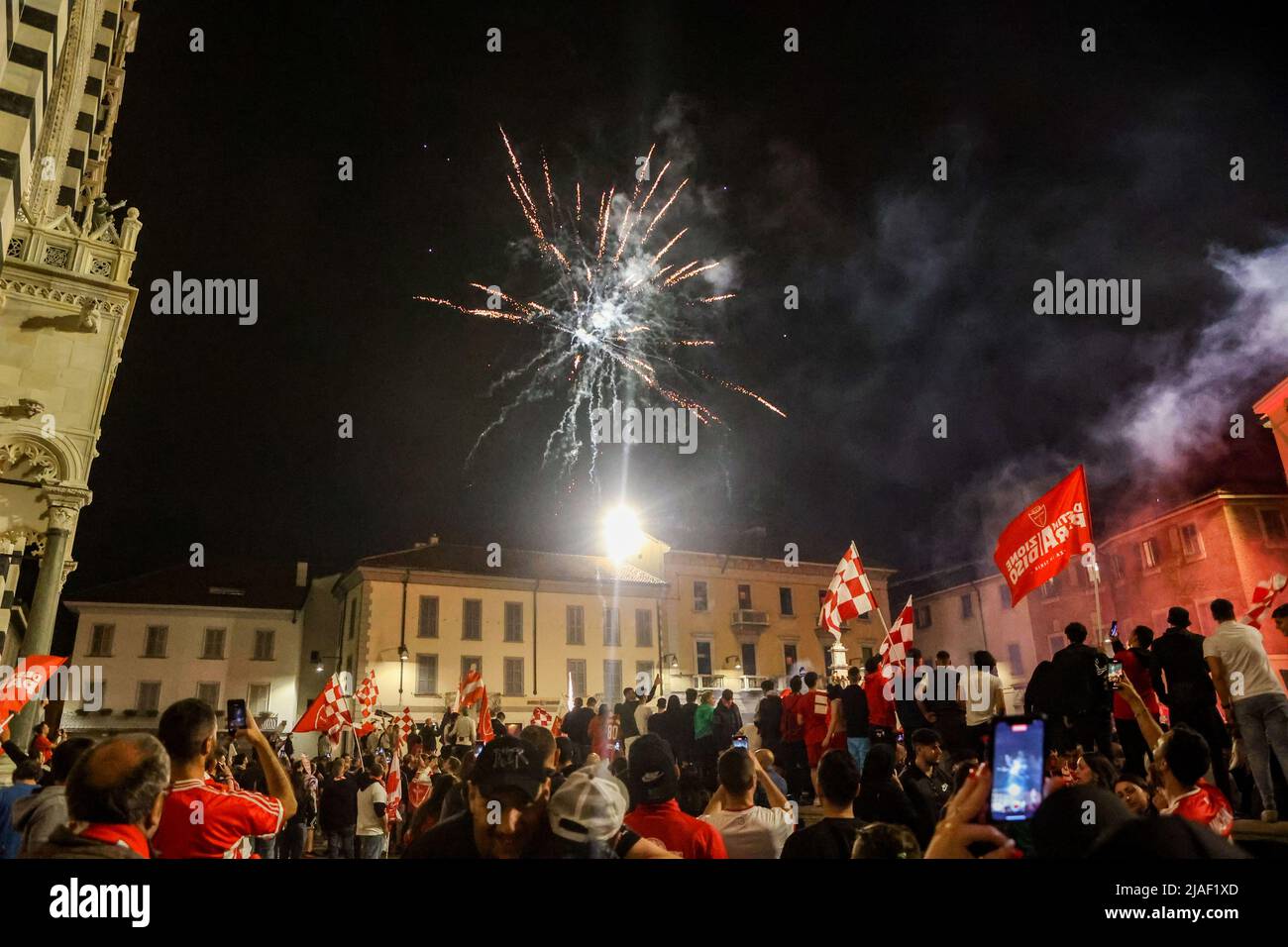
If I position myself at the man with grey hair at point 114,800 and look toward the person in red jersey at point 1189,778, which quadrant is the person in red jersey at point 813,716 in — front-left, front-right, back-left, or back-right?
front-left

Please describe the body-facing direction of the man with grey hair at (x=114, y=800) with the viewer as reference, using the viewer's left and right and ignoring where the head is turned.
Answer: facing away from the viewer and to the right of the viewer

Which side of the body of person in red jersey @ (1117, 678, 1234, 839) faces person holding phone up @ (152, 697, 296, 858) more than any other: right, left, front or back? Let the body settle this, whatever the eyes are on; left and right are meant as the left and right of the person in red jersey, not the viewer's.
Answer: left

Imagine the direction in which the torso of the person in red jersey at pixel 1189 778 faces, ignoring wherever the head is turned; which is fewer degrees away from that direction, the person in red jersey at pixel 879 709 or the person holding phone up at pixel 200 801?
the person in red jersey

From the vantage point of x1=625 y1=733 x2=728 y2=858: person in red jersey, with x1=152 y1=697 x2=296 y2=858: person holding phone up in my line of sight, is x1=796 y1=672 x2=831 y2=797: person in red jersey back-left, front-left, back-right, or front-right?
back-right

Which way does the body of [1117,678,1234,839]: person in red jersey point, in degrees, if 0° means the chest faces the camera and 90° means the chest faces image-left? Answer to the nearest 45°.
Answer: approximately 135°

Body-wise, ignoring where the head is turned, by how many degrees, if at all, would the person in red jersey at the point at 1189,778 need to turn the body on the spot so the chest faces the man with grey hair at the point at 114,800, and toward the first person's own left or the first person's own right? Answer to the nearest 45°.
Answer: approximately 90° to the first person's own left

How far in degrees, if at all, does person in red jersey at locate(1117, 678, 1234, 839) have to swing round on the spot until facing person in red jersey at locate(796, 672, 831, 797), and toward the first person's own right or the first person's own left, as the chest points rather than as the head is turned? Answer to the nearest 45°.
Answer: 0° — they already face them

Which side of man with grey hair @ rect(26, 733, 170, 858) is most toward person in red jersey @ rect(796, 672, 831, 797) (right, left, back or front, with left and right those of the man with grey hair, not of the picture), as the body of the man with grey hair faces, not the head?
front

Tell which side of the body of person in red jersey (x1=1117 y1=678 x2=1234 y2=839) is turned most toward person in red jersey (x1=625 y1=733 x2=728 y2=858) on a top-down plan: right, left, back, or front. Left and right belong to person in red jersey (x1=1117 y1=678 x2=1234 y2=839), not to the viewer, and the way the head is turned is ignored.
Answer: left

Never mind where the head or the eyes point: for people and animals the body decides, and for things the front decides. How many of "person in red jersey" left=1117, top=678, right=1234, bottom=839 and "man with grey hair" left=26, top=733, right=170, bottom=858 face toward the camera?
0

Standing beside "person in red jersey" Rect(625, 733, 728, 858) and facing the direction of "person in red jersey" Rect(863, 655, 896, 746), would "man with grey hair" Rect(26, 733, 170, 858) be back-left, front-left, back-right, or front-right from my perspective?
back-left
